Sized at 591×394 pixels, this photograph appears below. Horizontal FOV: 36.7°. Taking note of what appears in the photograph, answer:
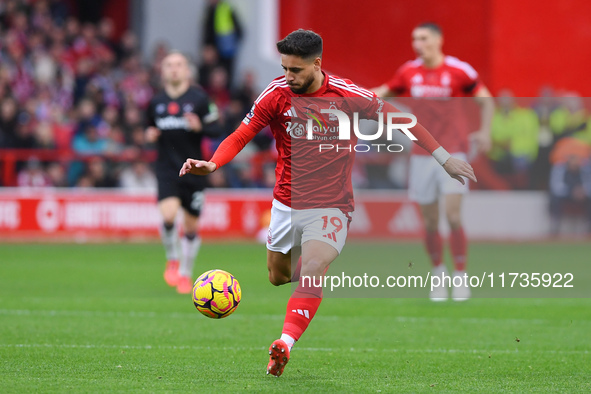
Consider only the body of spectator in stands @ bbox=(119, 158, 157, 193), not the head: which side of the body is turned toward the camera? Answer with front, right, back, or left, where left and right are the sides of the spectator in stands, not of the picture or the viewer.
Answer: front

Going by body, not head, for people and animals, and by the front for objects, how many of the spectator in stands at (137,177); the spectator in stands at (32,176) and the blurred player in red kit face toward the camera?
3

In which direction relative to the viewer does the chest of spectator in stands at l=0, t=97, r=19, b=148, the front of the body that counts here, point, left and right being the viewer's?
facing the viewer

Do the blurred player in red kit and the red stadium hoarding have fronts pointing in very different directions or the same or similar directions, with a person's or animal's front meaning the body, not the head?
same or similar directions

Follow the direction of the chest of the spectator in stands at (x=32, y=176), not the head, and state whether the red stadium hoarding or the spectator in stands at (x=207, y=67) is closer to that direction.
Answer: the red stadium hoarding

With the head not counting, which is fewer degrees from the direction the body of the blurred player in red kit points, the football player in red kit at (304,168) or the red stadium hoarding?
the football player in red kit

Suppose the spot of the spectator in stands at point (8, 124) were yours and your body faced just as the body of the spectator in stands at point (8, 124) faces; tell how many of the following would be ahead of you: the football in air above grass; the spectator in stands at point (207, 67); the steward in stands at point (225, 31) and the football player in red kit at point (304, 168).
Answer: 2

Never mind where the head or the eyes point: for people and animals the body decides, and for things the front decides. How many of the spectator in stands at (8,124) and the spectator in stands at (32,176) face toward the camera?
2

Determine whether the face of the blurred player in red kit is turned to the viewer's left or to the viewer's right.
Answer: to the viewer's left

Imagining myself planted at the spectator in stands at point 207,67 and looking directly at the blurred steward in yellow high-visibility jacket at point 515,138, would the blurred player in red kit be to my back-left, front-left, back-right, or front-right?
front-right

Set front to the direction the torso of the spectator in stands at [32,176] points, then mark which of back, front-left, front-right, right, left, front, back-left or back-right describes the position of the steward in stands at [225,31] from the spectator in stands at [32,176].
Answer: back-left

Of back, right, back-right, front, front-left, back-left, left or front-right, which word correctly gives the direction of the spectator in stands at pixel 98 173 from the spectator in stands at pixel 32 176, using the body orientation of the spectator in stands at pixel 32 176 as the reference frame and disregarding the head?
left

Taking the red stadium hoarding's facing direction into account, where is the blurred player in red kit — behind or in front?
in front

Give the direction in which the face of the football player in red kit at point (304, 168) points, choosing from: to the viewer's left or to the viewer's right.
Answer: to the viewer's left
